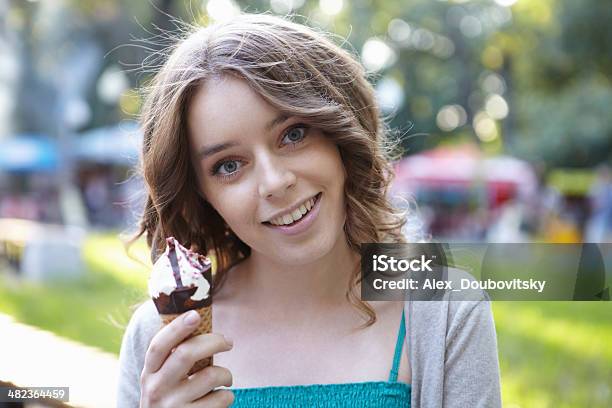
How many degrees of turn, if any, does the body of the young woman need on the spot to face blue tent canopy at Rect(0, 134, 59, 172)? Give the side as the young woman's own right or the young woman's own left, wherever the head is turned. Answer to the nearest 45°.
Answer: approximately 135° to the young woman's own right

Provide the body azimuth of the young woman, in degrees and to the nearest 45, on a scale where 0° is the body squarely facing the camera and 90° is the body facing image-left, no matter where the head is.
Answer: approximately 0°
